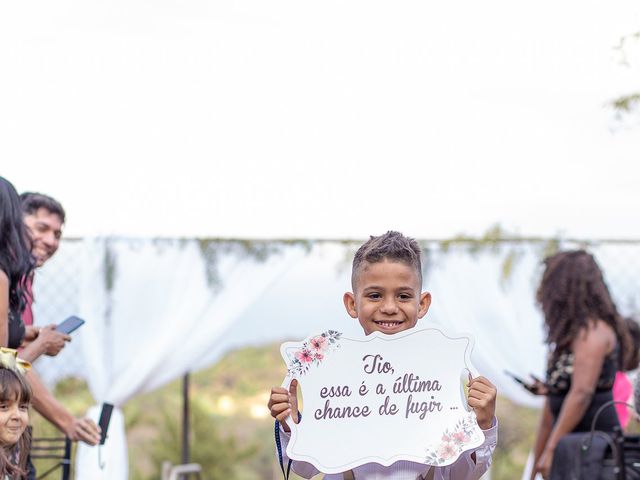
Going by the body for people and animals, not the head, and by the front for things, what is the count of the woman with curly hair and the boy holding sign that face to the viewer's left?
1

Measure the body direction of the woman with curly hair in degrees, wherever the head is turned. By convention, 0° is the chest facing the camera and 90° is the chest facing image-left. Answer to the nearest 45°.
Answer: approximately 90°

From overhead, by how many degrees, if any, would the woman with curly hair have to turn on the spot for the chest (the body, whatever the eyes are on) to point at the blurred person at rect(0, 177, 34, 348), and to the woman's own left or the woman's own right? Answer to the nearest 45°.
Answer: approximately 45° to the woman's own left

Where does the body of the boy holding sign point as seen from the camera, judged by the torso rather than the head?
toward the camera

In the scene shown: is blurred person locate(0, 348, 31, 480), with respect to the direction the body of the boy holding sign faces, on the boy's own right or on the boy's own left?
on the boy's own right

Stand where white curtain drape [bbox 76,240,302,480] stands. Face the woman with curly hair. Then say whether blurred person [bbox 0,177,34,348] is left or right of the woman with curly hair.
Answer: right

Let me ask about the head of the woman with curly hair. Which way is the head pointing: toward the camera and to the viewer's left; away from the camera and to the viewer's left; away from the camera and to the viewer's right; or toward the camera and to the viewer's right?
away from the camera and to the viewer's left

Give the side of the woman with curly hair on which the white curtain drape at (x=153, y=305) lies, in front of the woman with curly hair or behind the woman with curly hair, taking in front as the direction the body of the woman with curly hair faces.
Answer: in front

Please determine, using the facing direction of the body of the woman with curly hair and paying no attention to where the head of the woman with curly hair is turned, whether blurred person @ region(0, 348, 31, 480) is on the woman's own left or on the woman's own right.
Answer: on the woman's own left

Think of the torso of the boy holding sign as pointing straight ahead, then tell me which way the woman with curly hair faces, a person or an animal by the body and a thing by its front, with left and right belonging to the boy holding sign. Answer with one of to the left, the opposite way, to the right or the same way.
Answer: to the right
